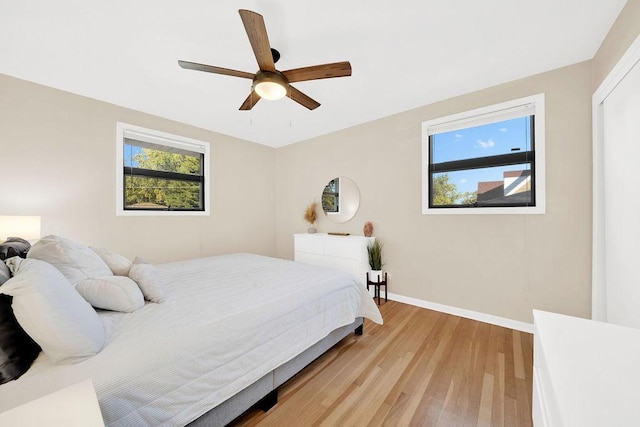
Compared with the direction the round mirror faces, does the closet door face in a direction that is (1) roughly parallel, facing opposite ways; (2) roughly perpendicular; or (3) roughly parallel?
roughly perpendicular

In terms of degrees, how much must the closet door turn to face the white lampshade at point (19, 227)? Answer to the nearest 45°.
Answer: approximately 45° to its left

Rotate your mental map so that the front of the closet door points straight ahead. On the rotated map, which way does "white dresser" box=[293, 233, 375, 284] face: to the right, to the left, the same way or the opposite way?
to the left

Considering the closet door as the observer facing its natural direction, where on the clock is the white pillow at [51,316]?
The white pillow is roughly at 10 o'clock from the closet door.

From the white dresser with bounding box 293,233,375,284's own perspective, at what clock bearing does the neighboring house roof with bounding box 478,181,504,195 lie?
The neighboring house roof is roughly at 8 o'clock from the white dresser.

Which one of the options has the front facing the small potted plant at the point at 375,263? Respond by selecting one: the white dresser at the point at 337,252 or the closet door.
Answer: the closet door

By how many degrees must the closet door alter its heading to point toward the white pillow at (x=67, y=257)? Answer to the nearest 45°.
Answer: approximately 45° to its left

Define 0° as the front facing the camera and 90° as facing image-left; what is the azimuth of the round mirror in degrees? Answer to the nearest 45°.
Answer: approximately 45°

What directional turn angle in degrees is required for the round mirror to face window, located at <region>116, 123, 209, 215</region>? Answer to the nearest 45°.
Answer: approximately 45° to its right

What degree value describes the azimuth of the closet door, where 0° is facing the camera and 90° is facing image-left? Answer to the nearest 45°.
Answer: approximately 90°
